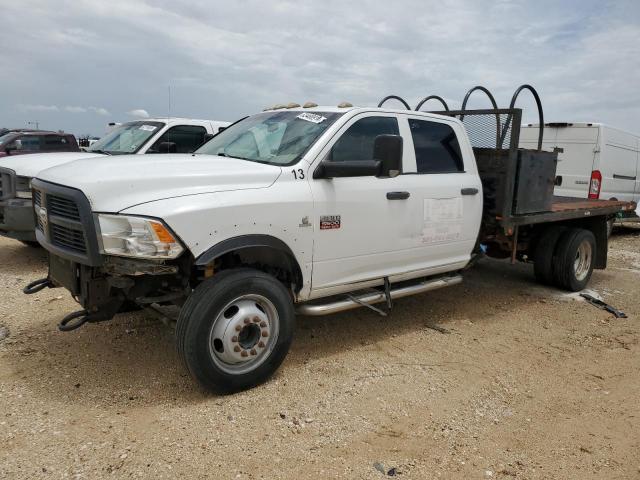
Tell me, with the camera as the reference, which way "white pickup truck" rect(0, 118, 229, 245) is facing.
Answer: facing the viewer and to the left of the viewer

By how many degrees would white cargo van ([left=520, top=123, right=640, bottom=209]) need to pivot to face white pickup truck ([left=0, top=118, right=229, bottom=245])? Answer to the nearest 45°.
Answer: approximately 180°

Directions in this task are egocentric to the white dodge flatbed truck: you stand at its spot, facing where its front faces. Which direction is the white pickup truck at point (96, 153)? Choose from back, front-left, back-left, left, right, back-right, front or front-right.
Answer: right

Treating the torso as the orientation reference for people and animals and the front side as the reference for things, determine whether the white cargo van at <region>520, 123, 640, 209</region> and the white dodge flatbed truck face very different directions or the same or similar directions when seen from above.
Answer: very different directions

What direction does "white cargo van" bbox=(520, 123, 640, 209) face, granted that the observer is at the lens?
facing away from the viewer and to the right of the viewer

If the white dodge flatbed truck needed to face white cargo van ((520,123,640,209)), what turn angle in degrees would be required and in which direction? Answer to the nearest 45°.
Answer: approximately 180°

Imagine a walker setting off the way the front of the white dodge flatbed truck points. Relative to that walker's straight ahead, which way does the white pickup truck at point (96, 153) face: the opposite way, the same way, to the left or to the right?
the same way

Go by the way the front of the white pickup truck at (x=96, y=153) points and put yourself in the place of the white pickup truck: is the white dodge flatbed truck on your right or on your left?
on your left

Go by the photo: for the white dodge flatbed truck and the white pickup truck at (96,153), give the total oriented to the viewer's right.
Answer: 0

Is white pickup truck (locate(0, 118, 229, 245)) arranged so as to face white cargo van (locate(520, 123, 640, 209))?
no

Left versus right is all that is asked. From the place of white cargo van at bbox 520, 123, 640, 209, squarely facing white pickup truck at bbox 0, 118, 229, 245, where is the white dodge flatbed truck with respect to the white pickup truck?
left
